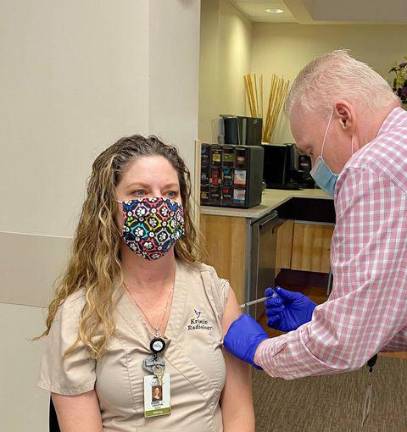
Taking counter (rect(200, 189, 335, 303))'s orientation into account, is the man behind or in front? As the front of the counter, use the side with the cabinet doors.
in front

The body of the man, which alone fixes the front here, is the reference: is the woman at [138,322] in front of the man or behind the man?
in front

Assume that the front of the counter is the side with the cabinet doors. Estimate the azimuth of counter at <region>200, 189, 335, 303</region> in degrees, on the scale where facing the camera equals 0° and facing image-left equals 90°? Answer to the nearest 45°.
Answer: approximately 315°

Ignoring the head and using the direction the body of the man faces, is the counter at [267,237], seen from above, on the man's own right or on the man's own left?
on the man's own right

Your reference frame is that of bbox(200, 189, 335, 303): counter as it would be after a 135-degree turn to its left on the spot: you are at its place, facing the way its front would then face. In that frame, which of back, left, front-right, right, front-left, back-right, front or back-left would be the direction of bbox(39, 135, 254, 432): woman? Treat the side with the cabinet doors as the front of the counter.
back

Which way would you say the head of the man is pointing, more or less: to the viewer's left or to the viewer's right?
to the viewer's left

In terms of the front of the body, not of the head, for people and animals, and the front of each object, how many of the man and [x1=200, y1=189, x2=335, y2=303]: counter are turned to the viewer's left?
1

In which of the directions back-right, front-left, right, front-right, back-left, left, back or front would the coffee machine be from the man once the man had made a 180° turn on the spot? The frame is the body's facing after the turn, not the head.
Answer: left

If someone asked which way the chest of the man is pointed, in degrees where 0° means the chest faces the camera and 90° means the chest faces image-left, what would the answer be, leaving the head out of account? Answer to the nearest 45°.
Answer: approximately 90°
